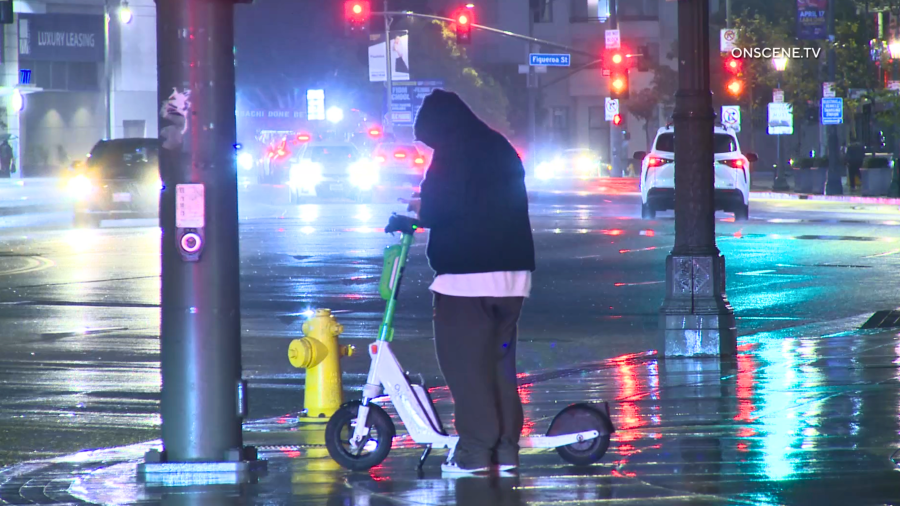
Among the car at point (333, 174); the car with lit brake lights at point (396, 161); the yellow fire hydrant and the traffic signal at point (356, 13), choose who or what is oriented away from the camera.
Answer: the car with lit brake lights at point (396, 161)

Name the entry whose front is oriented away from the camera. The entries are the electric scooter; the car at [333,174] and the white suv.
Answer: the white suv

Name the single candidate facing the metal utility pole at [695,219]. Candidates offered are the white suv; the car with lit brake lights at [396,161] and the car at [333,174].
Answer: the car at [333,174]

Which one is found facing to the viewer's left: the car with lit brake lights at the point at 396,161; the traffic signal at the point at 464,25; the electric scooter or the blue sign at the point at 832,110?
the electric scooter

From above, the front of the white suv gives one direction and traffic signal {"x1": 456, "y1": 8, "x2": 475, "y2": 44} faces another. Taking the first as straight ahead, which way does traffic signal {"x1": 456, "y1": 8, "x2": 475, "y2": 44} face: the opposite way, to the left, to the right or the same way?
the opposite way

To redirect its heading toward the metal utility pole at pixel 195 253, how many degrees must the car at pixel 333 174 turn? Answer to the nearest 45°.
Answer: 0° — it already faces it

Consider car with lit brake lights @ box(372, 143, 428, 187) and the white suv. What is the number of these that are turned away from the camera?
2

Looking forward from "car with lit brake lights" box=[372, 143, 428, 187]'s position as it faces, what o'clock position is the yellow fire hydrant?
The yellow fire hydrant is roughly at 6 o'clock from the car with lit brake lights.

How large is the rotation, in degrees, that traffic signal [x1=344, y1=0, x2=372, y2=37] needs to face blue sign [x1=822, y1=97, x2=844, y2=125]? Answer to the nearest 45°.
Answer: approximately 90° to its left

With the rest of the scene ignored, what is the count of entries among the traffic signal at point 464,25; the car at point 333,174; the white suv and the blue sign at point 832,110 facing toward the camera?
3

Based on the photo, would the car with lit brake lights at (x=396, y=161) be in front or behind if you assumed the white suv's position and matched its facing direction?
in front

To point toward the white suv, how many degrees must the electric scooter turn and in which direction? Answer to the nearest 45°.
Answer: approximately 90° to its right

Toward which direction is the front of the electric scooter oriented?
to the viewer's left

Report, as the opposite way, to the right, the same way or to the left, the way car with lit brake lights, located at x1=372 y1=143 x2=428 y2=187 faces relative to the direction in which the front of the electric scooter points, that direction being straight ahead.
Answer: to the right
